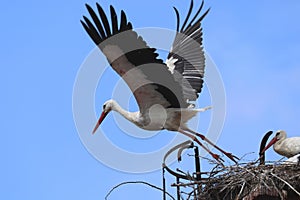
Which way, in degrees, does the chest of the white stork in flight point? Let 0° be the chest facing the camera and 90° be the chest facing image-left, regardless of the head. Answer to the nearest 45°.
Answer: approximately 90°
